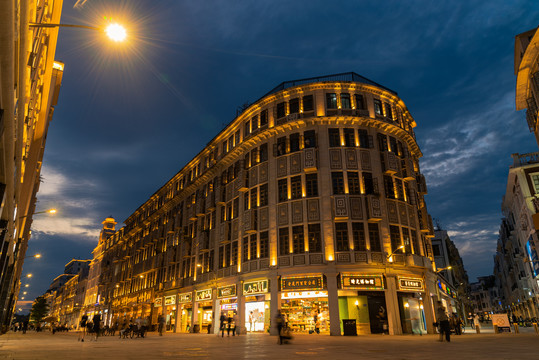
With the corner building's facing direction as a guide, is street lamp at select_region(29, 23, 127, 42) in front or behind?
in front

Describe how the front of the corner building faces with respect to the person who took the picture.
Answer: facing the viewer

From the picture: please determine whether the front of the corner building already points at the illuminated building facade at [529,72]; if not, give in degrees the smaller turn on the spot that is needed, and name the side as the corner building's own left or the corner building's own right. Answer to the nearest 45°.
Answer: approximately 45° to the corner building's own left
